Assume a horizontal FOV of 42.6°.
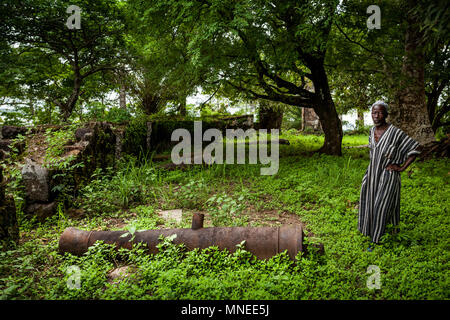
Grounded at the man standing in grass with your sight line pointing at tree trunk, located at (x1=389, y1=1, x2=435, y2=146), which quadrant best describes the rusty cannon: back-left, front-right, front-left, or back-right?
back-left

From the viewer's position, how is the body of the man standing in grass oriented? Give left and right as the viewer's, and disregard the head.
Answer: facing the viewer and to the left of the viewer

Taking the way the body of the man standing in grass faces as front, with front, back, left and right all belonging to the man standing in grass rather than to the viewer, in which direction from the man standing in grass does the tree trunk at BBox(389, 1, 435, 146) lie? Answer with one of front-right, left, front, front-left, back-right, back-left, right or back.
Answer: back-right

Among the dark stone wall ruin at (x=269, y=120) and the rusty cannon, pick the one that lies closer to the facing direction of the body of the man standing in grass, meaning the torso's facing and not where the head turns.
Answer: the rusty cannon

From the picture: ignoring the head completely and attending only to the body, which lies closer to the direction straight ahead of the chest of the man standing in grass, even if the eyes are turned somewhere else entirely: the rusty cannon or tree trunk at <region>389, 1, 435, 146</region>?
the rusty cannon

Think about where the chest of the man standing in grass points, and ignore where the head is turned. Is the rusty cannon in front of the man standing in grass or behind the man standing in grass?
in front

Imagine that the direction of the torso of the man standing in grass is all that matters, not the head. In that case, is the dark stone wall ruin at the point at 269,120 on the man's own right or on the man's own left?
on the man's own right

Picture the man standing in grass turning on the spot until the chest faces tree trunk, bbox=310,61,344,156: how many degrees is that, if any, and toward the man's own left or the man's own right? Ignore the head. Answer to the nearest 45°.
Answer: approximately 135° to the man's own right
